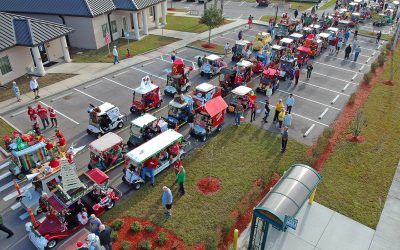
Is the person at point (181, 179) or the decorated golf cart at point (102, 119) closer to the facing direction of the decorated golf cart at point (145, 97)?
the decorated golf cart

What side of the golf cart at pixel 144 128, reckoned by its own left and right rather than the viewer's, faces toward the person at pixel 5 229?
front

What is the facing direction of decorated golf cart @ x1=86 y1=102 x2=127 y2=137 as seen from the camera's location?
facing the viewer and to the left of the viewer

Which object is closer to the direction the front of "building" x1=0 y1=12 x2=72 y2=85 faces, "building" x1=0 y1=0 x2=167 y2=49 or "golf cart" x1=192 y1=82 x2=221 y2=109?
the golf cart

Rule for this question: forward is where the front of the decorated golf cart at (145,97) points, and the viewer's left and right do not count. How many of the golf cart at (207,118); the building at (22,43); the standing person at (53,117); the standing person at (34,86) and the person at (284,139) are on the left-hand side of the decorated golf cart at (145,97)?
2

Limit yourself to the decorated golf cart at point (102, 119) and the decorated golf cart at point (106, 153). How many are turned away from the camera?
0

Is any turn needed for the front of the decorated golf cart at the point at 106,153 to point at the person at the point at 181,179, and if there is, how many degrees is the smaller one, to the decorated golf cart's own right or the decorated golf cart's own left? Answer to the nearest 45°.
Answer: approximately 90° to the decorated golf cart's own left

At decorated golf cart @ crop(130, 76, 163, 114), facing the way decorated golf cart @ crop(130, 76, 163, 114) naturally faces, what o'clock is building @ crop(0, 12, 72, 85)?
The building is roughly at 3 o'clock from the decorated golf cart.

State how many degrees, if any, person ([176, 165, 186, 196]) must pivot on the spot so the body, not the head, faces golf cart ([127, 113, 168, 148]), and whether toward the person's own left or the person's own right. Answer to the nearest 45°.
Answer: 0° — they already face it

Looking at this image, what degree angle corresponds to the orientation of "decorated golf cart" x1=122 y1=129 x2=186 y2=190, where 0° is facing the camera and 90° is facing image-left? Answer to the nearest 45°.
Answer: approximately 45°

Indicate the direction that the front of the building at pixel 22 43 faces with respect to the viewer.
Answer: facing the viewer and to the right of the viewer

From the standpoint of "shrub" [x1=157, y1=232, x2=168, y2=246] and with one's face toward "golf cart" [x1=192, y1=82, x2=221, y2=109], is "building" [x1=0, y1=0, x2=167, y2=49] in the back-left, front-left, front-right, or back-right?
front-left

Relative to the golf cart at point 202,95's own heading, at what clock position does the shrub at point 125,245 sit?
The shrub is roughly at 11 o'clock from the golf cart.

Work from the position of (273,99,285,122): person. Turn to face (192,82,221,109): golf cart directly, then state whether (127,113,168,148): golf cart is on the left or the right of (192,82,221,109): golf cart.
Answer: left

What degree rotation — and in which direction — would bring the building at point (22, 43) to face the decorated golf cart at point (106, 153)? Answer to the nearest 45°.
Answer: approximately 45° to its right

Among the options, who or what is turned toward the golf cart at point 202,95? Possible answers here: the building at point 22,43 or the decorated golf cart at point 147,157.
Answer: the building

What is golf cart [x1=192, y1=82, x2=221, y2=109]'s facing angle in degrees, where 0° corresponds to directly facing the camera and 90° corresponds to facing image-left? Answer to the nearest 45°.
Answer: approximately 45°

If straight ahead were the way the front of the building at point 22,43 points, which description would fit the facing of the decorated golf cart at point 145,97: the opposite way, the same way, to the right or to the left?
to the right
